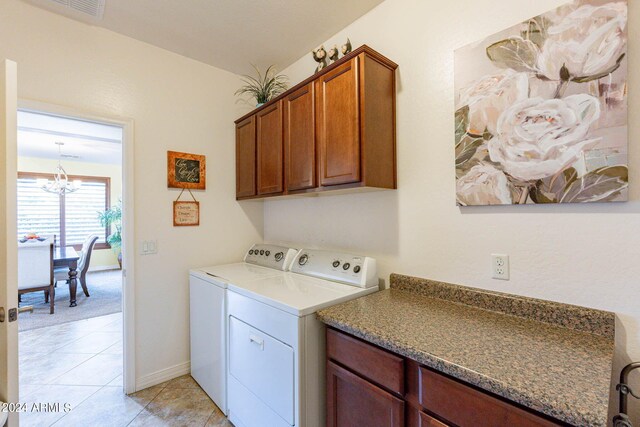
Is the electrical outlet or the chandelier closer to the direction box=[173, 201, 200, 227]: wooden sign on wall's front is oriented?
the electrical outlet

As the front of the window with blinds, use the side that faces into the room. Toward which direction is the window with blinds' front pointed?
toward the camera

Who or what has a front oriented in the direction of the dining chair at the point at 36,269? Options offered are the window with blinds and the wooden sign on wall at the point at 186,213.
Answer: the window with blinds

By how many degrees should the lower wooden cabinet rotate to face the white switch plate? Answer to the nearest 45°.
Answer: approximately 45° to its right

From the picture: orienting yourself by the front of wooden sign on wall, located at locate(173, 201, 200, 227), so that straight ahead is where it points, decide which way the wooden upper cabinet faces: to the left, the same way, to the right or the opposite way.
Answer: to the right

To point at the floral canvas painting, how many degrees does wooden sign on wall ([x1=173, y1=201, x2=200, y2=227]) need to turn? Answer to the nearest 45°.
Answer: approximately 45° to its left

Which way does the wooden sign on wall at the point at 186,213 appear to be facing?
toward the camera

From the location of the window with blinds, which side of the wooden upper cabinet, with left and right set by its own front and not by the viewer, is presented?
right

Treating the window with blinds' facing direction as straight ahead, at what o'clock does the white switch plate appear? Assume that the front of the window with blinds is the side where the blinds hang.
The white switch plate is roughly at 12 o'clock from the window with blinds.

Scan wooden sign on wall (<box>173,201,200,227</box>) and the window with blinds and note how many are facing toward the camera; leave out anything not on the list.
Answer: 2

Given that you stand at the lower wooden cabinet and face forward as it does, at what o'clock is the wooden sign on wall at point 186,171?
The wooden sign on wall is roughly at 2 o'clock from the lower wooden cabinet.

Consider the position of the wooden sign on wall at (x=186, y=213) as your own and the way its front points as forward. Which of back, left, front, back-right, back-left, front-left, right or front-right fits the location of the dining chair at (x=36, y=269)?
back-right

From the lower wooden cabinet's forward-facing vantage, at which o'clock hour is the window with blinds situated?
The window with blinds is roughly at 2 o'clock from the lower wooden cabinet.

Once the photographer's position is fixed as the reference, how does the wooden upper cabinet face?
facing the viewer and to the left of the viewer

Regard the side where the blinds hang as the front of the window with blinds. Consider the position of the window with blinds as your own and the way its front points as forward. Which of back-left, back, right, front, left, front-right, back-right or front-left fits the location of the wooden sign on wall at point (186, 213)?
front

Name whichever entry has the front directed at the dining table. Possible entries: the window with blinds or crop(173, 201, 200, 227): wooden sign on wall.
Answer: the window with blinds
